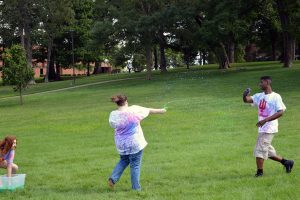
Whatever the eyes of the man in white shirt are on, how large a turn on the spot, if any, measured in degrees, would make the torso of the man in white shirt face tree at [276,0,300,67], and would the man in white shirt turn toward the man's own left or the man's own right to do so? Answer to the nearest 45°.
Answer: approximately 135° to the man's own right

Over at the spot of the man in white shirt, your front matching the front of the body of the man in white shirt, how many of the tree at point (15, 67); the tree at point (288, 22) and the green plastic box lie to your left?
0

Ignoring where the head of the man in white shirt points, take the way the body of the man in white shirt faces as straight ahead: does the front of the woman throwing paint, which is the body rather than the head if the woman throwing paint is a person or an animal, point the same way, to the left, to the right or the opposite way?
the opposite way

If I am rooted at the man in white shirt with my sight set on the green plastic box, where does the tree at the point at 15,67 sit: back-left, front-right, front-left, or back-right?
front-right

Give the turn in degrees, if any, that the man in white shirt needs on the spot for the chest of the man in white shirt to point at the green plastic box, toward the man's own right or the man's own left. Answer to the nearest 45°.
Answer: approximately 45° to the man's own right

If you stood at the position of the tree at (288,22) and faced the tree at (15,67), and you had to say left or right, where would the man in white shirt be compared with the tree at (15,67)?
left

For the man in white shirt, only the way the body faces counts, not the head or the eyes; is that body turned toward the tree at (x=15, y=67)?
no

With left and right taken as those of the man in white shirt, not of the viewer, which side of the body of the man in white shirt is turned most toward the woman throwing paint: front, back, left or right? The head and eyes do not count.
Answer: front

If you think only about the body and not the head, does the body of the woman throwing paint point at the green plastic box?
no

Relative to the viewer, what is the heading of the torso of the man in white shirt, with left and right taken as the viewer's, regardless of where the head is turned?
facing the viewer and to the left of the viewer

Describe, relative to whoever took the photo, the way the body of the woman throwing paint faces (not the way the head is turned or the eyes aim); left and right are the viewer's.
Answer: facing away from the viewer and to the right of the viewer

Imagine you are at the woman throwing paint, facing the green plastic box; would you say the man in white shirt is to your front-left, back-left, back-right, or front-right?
back-right

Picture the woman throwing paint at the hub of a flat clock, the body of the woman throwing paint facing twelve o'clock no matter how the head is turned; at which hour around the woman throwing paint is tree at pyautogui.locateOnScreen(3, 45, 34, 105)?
The tree is roughly at 10 o'clock from the woman throwing paint.

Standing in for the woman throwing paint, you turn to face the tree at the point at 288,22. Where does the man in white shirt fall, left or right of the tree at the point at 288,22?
right
